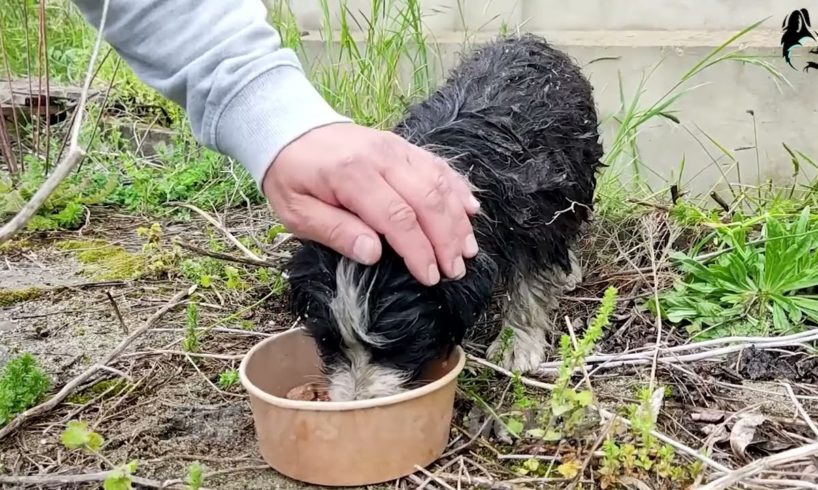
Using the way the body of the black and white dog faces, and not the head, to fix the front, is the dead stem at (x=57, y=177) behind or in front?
in front

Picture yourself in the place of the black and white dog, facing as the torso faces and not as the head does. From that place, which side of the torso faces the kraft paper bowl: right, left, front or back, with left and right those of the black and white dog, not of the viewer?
front

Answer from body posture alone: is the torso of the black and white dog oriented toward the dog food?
yes

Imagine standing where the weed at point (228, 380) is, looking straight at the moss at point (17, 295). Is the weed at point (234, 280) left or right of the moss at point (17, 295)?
right

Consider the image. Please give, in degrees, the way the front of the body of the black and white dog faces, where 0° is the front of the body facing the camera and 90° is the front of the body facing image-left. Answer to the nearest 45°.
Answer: approximately 45°

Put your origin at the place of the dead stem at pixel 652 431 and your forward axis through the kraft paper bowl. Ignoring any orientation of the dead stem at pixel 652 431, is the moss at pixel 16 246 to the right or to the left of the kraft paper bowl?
right

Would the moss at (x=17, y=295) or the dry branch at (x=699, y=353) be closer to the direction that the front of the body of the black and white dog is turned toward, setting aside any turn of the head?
the moss

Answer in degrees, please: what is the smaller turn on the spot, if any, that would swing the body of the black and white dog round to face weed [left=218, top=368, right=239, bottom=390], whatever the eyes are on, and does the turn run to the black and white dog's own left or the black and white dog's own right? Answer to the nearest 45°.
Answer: approximately 45° to the black and white dog's own right

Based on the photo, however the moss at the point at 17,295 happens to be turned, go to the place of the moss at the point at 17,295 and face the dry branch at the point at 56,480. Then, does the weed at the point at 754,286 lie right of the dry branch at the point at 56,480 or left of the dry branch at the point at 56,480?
left

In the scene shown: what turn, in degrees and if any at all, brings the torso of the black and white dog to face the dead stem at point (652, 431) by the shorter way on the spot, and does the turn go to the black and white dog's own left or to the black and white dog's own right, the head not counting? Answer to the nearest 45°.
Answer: approximately 90° to the black and white dog's own left

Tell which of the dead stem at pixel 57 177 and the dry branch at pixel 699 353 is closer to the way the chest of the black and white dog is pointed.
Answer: the dead stem

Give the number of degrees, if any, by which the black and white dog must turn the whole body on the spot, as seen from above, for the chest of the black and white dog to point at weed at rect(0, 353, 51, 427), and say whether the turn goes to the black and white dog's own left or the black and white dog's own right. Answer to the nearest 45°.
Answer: approximately 45° to the black and white dog's own right

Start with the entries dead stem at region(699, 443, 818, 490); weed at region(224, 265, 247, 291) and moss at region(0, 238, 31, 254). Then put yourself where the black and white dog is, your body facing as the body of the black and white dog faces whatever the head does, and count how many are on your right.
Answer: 2
